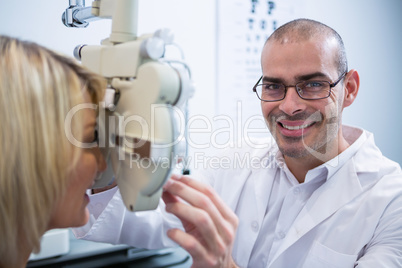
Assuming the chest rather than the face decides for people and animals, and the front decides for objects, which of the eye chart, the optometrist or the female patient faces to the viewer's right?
the female patient

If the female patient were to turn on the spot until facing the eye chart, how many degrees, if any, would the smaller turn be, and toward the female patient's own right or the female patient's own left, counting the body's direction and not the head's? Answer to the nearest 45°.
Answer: approximately 45° to the female patient's own left

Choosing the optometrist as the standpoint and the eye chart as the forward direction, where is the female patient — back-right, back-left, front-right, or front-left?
back-left

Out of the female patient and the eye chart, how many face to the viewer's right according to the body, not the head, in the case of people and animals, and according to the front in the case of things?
1

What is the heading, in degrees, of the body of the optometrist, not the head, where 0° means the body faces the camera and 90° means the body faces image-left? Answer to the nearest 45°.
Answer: approximately 45°

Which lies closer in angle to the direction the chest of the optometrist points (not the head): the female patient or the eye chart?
the female patient

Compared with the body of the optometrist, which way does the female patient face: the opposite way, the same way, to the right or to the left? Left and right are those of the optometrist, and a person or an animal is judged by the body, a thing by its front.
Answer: the opposite way

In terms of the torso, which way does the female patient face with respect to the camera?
to the viewer's right
